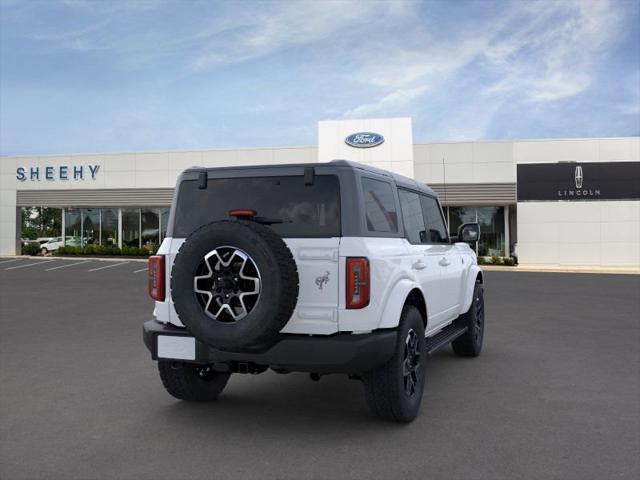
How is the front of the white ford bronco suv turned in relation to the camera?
facing away from the viewer and to the right of the viewer

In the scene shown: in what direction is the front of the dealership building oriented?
toward the camera

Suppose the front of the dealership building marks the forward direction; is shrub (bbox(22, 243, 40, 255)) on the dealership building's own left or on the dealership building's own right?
on the dealership building's own right

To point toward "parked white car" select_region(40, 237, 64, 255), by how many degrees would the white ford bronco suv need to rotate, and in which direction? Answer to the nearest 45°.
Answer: approximately 90° to its left

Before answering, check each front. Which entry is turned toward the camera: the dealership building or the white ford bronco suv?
the dealership building

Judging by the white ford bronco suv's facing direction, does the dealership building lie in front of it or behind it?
in front

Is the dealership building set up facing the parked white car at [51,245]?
no

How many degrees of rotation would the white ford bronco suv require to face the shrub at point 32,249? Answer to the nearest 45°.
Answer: approximately 90° to its left

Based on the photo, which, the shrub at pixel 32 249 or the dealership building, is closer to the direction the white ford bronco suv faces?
the dealership building

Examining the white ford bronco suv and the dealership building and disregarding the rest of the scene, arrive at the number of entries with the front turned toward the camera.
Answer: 1
